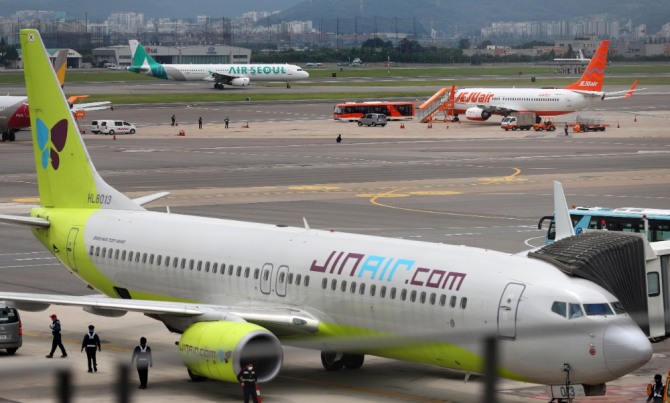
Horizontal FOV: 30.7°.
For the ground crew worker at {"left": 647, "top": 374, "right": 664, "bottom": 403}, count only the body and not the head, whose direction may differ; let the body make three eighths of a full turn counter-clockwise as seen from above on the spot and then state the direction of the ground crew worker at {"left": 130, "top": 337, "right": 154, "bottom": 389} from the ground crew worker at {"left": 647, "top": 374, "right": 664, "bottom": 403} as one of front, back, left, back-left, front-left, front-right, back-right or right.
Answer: front-right

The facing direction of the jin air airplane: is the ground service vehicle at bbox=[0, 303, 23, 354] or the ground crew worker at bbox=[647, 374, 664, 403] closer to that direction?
the ground crew worker

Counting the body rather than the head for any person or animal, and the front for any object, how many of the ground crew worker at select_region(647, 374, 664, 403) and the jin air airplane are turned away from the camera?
1

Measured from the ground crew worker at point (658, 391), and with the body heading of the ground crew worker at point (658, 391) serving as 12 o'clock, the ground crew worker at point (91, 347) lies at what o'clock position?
the ground crew worker at point (91, 347) is roughly at 9 o'clock from the ground crew worker at point (658, 391).

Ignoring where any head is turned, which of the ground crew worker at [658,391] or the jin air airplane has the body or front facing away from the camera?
the ground crew worker

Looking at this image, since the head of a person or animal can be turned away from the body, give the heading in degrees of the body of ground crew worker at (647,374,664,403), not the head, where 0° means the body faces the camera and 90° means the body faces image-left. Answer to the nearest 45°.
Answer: approximately 180°

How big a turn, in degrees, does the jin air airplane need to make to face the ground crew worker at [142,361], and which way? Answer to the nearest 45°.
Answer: approximately 135° to its right

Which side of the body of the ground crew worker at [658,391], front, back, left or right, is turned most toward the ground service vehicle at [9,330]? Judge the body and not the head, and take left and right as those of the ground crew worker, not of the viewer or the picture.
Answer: left

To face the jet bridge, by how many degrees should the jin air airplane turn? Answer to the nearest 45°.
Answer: approximately 45° to its left

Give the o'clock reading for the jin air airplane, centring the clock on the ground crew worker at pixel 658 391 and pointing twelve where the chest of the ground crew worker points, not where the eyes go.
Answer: The jin air airplane is roughly at 9 o'clock from the ground crew worker.

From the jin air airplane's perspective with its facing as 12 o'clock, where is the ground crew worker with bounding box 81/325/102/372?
The ground crew worker is roughly at 5 o'clock from the jin air airplane.

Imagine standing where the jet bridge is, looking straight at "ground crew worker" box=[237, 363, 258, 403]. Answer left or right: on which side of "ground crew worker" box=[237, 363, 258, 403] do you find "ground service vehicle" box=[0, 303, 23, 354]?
right
